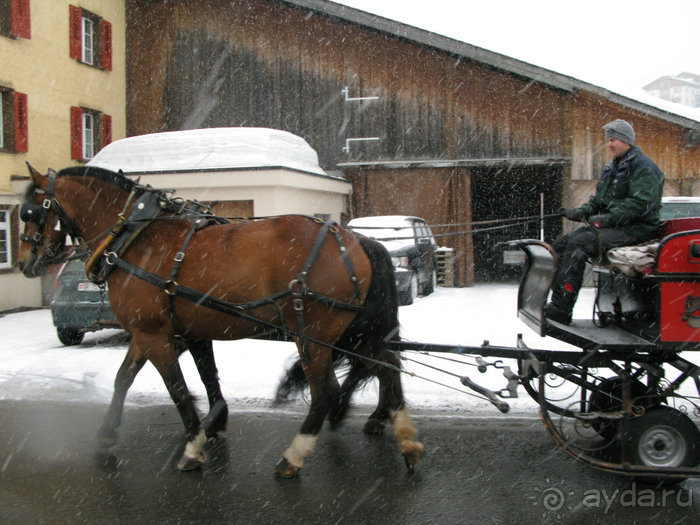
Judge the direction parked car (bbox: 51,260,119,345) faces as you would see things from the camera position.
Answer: facing away from the viewer

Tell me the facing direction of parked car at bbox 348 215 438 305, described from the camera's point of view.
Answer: facing the viewer and to the left of the viewer

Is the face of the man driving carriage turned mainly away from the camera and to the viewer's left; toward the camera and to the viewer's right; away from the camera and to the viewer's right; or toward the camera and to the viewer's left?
toward the camera and to the viewer's left

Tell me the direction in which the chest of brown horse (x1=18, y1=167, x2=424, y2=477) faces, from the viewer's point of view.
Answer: to the viewer's left

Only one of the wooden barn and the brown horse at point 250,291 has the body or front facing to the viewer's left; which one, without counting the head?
the brown horse

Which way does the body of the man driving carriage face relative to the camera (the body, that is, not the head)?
to the viewer's left

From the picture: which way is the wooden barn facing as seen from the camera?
toward the camera

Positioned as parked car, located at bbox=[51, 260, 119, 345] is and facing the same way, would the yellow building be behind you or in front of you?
in front

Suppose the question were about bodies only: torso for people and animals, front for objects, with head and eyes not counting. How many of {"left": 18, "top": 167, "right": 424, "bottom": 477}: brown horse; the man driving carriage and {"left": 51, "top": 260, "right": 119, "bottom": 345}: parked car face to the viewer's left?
2

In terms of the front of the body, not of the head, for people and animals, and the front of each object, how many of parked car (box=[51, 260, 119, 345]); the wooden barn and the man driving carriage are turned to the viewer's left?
1

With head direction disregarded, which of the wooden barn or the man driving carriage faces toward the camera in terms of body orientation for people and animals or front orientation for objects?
the wooden barn

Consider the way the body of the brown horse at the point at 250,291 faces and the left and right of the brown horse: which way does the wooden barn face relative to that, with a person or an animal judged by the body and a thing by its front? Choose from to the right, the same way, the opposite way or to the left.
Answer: to the left

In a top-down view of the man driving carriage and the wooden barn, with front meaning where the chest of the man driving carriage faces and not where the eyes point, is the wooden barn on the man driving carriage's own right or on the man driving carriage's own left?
on the man driving carriage's own right
